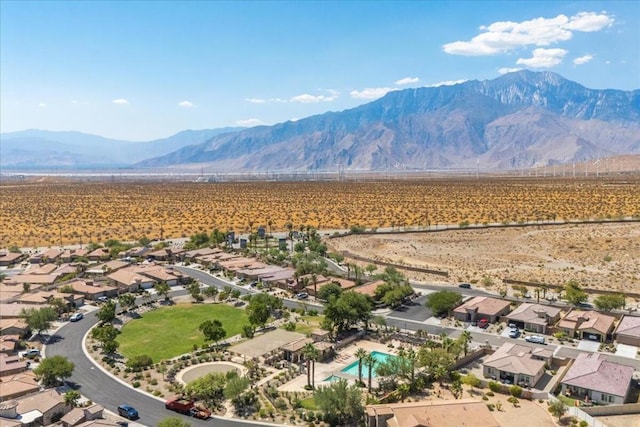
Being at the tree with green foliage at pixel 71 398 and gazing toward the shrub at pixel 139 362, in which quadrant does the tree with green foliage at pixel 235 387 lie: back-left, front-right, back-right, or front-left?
front-right
